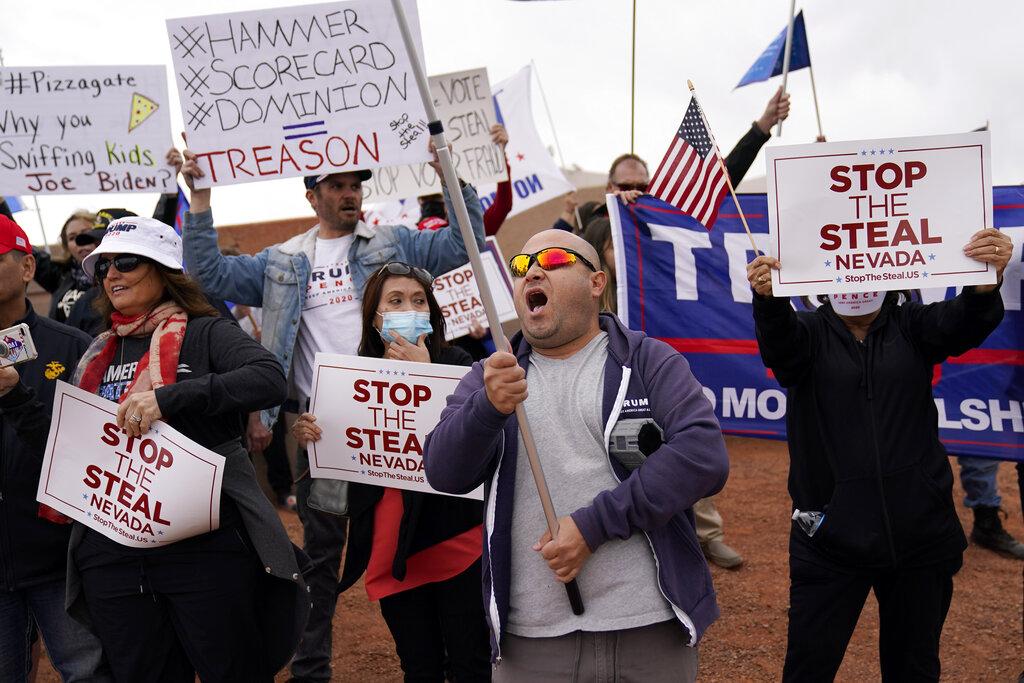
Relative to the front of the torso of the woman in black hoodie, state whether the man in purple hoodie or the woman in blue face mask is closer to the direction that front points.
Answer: the man in purple hoodie

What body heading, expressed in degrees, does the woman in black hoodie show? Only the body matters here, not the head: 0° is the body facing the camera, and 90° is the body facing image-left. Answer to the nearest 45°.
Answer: approximately 0°

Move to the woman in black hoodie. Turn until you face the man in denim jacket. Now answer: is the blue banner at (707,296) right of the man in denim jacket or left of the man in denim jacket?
right

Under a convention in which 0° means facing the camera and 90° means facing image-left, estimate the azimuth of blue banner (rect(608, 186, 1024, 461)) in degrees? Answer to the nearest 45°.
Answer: approximately 0°

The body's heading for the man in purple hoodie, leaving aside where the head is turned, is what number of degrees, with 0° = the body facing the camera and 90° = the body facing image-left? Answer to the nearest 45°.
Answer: approximately 45°

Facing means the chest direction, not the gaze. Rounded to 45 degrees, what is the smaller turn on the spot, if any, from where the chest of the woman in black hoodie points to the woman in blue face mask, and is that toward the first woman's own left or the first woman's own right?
approximately 90° to the first woman's own right

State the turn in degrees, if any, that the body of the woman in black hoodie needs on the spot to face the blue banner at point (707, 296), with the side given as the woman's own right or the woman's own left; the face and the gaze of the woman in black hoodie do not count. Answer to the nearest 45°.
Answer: approximately 135° to the woman's own right

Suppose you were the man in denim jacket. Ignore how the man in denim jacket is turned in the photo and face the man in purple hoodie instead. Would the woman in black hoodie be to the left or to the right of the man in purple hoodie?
left

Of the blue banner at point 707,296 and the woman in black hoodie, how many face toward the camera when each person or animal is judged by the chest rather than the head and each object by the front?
2

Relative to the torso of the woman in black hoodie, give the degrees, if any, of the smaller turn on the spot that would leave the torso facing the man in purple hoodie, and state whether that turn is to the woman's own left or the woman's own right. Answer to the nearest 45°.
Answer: approximately 45° to the woman's own right
